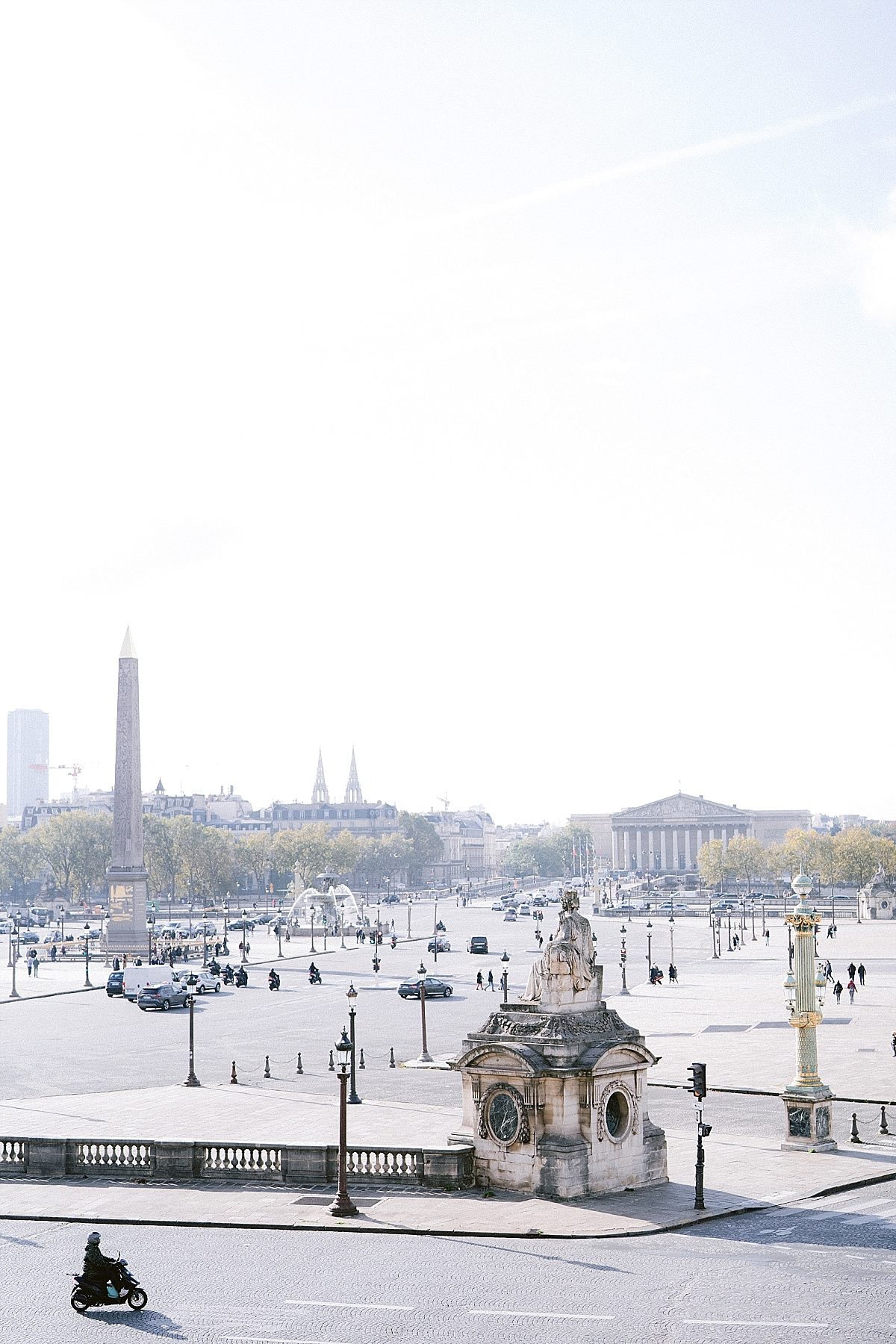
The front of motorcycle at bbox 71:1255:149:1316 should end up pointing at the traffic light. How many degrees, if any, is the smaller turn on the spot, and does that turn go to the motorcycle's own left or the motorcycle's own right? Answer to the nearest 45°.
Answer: approximately 45° to the motorcycle's own left

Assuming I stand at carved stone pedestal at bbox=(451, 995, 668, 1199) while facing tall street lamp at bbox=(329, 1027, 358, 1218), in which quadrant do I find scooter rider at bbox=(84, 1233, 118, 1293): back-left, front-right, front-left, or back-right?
front-left

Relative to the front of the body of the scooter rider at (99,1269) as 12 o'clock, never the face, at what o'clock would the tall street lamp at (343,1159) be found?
The tall street lamp is roughly at 10 o'clock from the scooter rider.

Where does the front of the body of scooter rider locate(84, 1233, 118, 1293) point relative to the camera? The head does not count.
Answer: to the viewer's right

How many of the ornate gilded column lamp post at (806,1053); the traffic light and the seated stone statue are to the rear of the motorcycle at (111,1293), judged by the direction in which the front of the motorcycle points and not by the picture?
0

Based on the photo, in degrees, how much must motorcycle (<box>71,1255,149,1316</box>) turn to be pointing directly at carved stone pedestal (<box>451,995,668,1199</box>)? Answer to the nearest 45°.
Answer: approximately 45° to its left

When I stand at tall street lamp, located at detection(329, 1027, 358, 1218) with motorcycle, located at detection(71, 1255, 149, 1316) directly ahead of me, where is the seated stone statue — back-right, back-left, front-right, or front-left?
back-left

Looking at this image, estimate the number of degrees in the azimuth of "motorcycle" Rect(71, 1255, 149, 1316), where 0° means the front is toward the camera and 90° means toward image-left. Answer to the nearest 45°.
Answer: approximately 270°
